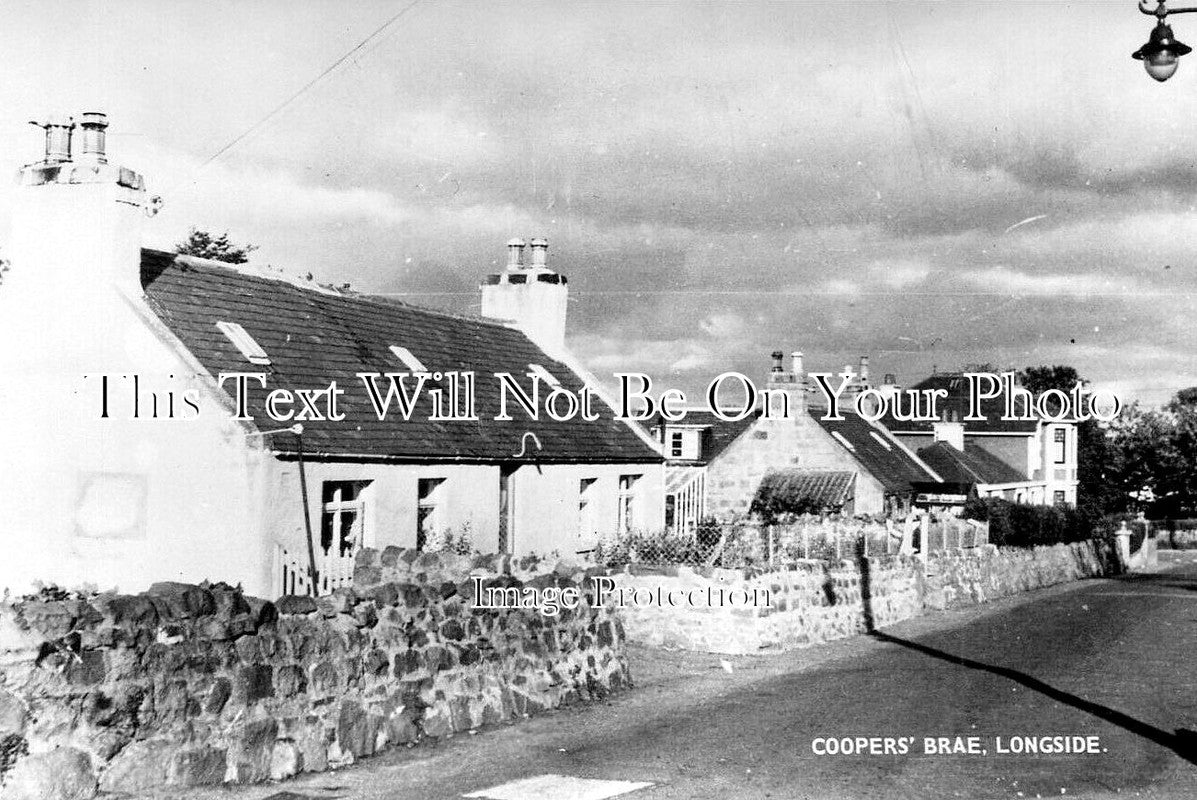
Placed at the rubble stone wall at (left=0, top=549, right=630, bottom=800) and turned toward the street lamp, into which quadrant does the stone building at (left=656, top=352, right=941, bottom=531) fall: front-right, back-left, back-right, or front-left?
front-left

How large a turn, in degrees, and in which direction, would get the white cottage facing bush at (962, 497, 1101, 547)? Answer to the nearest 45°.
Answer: approximately 90° to its left

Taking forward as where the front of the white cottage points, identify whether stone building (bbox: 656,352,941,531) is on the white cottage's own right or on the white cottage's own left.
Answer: on the white cottage's own left

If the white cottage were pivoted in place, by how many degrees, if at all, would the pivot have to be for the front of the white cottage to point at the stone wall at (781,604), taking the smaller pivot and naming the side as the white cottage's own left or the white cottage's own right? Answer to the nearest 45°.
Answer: approximately 45° to the white cottage's own left

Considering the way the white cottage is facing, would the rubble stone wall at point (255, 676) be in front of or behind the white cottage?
in front

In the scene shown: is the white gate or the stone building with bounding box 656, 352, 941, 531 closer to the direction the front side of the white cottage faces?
the white gate

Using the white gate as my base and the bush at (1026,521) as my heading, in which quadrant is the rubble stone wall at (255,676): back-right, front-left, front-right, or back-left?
back-right

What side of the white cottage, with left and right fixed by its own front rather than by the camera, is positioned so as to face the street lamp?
front

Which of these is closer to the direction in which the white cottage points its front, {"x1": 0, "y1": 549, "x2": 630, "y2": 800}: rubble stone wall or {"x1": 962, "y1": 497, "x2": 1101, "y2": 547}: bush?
the rubble stone wall

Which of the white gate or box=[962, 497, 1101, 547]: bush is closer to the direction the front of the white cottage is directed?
the white gate

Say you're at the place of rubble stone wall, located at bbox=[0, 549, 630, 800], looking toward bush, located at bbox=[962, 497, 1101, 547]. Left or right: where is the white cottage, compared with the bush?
left

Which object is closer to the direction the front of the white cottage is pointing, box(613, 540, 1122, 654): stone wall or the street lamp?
the street lamp
